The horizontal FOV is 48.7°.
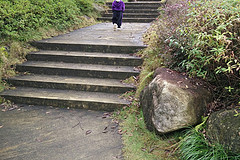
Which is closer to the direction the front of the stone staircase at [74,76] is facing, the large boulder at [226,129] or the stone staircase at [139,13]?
the large boulder

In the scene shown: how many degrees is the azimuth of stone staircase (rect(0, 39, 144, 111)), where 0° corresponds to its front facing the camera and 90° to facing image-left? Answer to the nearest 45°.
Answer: approximately 0°

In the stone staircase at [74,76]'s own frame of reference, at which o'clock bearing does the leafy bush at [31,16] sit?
The leafy bush is roughly at 5 o'clock from the stone staircase.

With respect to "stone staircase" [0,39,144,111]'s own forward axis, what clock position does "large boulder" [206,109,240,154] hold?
The large boulder is roughly at 11 o'clock from the stone staircase.

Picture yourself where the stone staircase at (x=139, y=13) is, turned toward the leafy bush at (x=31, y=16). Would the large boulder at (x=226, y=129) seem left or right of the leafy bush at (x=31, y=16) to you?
left

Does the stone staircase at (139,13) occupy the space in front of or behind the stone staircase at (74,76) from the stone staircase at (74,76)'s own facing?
behind

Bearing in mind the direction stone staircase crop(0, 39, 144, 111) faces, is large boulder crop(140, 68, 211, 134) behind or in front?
in front
